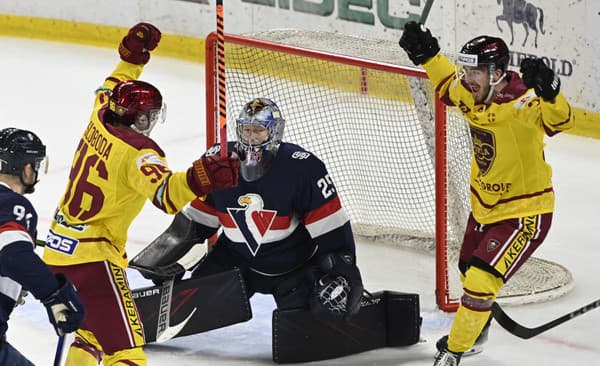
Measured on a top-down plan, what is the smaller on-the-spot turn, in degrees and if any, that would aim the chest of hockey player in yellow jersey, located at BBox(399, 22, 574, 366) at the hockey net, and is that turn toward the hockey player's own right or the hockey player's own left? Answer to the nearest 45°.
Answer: approximately 90° to the hockey player's own right

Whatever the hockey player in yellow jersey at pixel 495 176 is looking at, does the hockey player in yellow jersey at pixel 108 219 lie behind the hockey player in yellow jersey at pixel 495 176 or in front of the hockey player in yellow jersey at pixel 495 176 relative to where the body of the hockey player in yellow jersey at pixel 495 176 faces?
in front

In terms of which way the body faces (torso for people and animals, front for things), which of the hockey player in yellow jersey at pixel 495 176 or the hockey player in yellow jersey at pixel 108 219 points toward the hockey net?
the hockey player in yellow jersey at pixel 108 219

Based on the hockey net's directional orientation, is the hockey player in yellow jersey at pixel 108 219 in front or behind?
in front

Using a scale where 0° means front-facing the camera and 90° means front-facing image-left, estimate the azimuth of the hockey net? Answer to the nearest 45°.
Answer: approximately 45°

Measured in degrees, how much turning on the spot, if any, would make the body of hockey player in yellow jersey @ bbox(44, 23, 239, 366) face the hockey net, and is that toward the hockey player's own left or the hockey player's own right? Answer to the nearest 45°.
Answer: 0° — they already face it

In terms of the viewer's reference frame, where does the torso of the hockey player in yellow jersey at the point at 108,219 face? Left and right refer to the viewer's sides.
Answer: facing away from the viewer and to the right of the viewer

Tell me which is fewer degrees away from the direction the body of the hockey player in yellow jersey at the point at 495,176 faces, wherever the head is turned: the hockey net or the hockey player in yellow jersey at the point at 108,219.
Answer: the hockey player in yellow jersey

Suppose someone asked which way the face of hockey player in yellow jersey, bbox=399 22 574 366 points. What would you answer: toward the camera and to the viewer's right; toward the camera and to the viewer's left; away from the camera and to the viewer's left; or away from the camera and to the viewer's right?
toward the camera and to the viewer's left

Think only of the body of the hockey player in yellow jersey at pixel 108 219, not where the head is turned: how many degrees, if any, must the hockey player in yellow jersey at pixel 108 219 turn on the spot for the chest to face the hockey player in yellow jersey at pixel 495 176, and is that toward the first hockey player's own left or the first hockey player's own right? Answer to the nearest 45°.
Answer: approximately 45° to the first hockey player's own right

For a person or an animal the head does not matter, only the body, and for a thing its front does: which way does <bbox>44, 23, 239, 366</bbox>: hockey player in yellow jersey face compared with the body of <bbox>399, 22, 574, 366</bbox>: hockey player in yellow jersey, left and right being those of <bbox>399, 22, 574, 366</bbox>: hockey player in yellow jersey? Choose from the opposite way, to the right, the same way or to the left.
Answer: the opposite way
